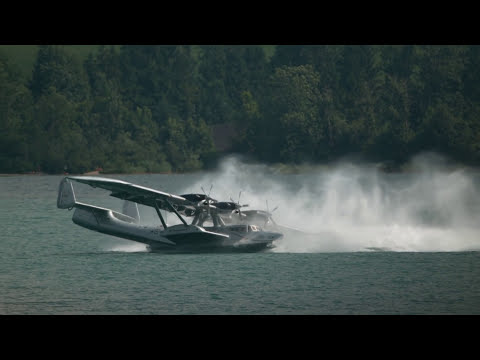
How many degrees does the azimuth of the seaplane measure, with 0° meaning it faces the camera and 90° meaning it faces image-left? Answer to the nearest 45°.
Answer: approximately 315°
